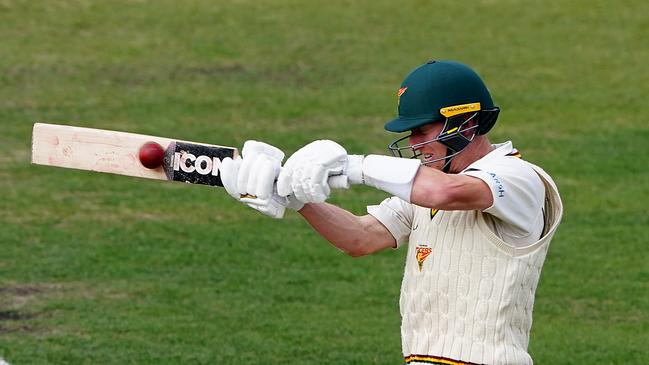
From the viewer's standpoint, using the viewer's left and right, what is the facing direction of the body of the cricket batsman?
facing the viewer and to the left of the viewer

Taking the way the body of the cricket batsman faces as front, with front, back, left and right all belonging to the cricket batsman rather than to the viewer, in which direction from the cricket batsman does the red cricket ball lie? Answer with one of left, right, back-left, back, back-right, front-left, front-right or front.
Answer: front-right
